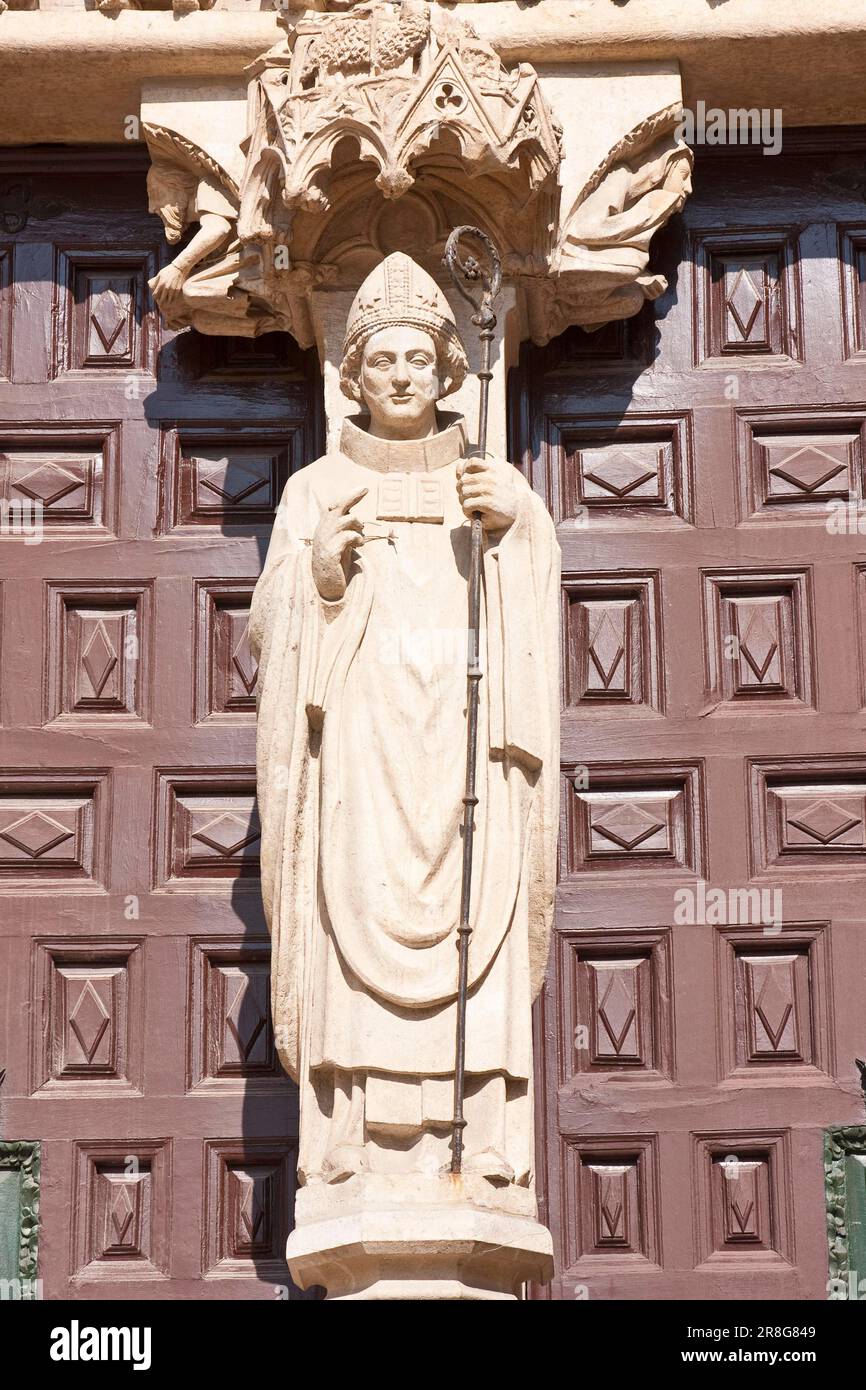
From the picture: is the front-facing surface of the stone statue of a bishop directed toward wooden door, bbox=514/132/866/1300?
no

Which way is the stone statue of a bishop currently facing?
toward the camera
